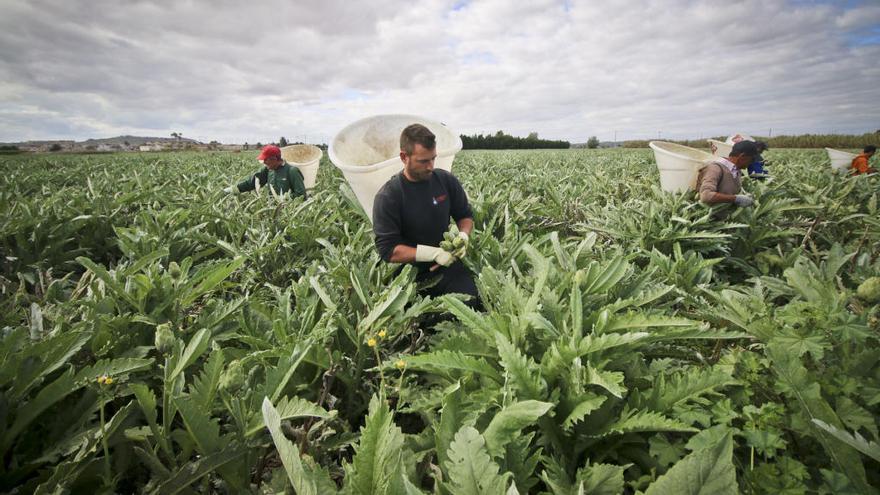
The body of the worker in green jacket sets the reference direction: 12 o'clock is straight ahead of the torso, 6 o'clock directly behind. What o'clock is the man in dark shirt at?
The man in dark shirt is roughly at 10 o'clock from the worker in green jacket.

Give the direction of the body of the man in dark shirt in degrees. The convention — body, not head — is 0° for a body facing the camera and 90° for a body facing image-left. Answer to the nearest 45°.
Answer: approximately 315°

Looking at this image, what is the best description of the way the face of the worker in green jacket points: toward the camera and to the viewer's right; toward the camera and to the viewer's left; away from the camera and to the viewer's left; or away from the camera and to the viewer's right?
toward the camera and to the viewer's left

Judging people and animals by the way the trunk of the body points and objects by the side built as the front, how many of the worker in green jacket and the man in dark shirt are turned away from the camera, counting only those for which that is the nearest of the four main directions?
0

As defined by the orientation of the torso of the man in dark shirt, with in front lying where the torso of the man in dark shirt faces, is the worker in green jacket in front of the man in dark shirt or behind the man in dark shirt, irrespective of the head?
behind

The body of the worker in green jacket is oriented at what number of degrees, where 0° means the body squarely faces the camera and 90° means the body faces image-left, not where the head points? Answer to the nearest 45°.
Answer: approximately 45°
